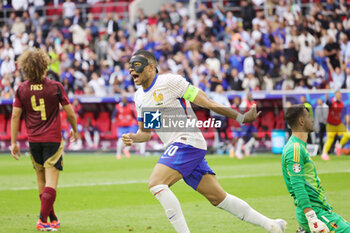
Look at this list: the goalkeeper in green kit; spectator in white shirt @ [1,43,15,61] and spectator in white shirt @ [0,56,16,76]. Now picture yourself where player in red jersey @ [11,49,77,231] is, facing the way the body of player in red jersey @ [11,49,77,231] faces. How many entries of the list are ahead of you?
2

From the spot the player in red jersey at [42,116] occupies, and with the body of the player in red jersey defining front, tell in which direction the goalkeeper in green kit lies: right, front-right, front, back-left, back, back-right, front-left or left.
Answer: back-right

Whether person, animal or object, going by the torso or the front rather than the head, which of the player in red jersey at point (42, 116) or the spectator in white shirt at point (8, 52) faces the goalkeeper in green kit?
the spectator in white shirt

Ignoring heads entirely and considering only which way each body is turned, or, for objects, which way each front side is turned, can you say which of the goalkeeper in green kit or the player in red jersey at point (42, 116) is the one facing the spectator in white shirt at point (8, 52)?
the player in red jersey

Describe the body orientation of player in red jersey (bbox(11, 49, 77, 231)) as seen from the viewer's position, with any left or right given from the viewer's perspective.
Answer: facing away from the viewer

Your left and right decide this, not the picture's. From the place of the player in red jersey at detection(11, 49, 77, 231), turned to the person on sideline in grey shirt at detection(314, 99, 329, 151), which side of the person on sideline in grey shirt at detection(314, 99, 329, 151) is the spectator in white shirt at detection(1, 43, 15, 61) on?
left

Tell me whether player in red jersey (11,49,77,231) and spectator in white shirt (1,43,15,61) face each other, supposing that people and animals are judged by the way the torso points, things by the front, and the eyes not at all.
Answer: yes

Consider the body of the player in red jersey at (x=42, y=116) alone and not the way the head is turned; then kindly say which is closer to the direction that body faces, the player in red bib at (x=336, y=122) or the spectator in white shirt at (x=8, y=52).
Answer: the spectator in white shirt

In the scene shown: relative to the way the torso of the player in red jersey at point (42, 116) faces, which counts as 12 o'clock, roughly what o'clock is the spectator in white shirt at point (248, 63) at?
The spectator in white shirt is roughly at 1 o'clock from the player in red jersey.

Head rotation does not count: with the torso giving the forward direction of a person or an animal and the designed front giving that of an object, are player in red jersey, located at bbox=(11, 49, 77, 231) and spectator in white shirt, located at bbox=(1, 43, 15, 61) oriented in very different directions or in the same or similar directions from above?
very different directions
